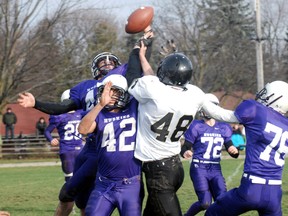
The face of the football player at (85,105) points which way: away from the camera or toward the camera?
toward the camera

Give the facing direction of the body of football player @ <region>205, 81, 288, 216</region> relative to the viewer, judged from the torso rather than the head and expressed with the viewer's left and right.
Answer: facing away from the viewer and to the left of the viewer

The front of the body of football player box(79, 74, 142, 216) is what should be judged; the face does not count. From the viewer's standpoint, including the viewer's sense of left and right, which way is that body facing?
facing the viewer

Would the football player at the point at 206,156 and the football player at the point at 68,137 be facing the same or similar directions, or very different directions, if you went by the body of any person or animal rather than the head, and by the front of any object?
same or similar directions

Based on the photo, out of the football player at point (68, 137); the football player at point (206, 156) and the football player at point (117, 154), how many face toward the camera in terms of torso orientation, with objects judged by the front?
3

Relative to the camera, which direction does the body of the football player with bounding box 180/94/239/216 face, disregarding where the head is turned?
toward the camera

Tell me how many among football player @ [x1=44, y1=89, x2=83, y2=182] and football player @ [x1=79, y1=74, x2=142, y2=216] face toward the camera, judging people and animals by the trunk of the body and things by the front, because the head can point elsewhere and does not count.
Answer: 2

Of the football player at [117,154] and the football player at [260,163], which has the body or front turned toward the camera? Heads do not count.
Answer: the football player at [117,154]

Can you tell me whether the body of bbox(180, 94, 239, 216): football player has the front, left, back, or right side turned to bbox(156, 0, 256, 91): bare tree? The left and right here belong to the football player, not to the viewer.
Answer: back
